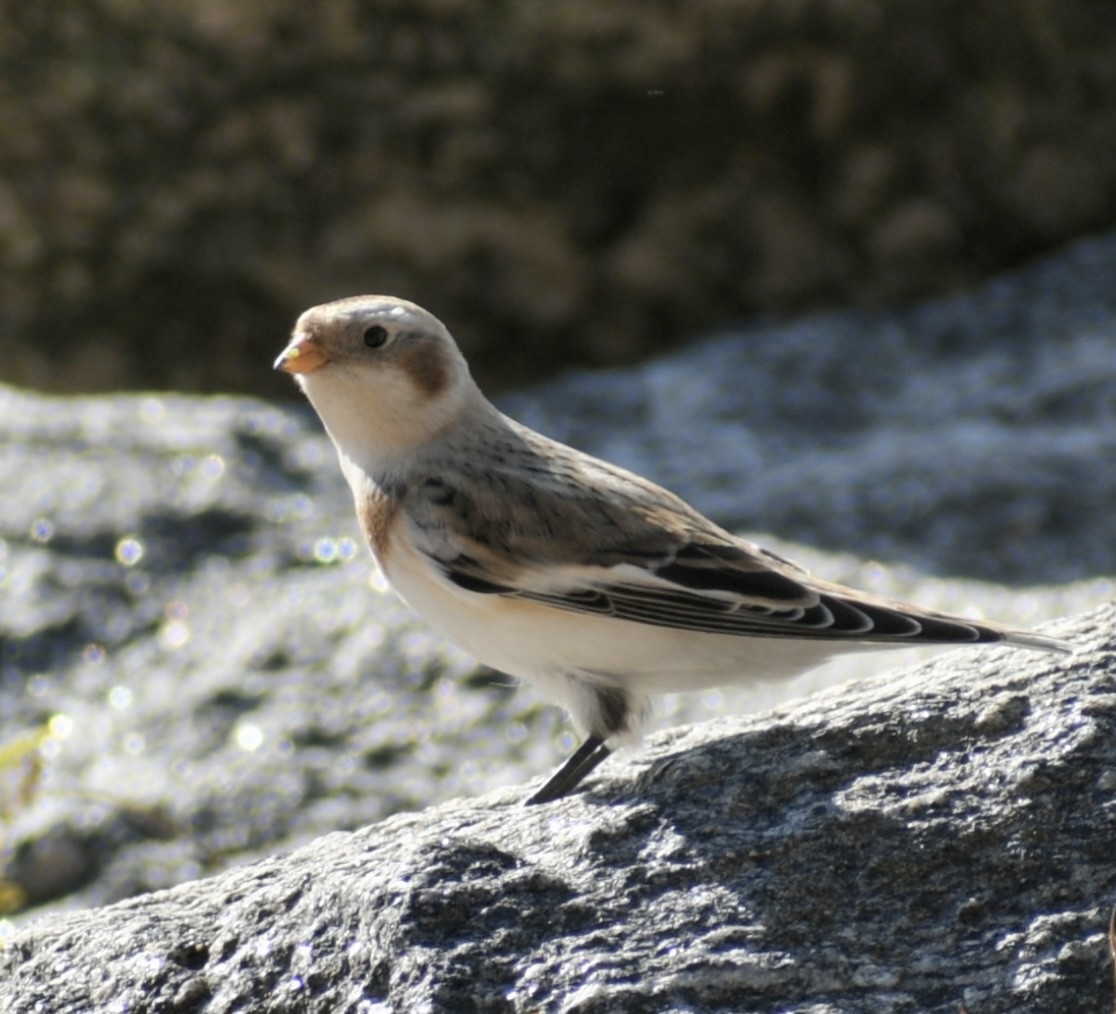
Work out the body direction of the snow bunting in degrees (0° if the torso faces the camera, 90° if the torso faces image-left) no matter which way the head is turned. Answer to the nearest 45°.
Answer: approximately 90°
